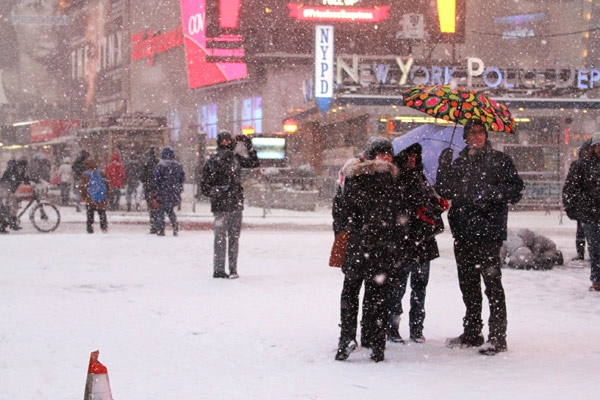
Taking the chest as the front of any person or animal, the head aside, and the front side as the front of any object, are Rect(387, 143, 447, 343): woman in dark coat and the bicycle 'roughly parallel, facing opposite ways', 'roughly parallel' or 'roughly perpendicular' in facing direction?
roughly perpendicular

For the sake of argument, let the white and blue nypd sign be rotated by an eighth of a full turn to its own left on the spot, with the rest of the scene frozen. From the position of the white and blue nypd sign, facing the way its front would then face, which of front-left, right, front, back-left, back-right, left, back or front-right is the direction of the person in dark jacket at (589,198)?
front-right

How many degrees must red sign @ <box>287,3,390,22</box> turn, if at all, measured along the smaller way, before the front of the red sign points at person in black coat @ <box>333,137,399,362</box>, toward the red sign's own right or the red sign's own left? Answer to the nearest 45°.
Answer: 0° — it already faces them

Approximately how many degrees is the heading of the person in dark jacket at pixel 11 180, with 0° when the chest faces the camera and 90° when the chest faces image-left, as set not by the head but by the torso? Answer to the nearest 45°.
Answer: approximately 270°

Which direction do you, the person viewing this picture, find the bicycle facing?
facing to the right of the viewer

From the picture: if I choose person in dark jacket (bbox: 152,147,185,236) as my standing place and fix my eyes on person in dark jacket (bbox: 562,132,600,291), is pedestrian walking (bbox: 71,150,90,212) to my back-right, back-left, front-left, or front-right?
back-left

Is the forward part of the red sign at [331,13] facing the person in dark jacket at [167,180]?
yes

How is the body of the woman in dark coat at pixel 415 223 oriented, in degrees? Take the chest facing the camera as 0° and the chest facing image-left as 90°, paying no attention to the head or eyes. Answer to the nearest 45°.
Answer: approximately 315°

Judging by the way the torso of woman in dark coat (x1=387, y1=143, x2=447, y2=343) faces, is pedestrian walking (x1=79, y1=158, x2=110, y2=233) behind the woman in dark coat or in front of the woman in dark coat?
behind
